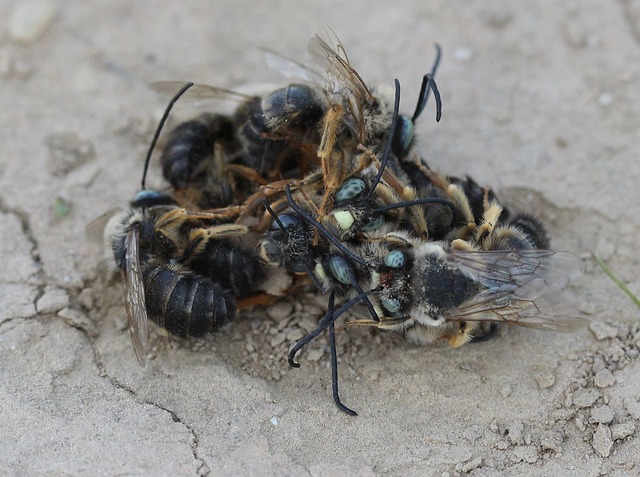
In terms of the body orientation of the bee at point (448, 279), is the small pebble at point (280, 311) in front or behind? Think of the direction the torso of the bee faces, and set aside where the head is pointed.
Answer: in front

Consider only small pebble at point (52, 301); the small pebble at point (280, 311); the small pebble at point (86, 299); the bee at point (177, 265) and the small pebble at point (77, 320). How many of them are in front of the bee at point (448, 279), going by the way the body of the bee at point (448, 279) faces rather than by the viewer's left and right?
5

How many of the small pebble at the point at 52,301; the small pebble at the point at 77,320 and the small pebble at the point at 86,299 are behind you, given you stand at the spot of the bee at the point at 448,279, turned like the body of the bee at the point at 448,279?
0

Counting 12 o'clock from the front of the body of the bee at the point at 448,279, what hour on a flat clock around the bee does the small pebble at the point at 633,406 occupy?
The small pebble is roughly at 6 o'clock from the bee.

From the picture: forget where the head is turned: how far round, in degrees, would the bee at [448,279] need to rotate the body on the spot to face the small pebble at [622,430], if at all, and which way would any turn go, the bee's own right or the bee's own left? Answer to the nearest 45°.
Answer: approximately 180°

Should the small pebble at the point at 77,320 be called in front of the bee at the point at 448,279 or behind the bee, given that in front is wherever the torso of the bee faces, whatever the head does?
in front

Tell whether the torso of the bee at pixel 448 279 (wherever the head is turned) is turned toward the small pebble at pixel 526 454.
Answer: no

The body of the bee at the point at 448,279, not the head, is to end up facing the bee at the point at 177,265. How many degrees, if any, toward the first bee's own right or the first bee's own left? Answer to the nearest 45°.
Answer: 0° — it already faces it

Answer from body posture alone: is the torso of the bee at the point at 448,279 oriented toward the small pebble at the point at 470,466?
no

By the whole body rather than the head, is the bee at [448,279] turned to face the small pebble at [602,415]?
no

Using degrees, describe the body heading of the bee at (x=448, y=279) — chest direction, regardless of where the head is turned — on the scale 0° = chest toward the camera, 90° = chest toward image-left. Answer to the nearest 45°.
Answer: approximately 90°

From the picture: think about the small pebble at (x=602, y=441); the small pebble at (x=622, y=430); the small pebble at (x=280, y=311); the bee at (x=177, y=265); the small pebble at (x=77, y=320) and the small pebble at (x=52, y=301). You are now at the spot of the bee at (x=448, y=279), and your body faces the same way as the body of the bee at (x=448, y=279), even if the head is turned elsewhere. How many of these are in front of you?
4

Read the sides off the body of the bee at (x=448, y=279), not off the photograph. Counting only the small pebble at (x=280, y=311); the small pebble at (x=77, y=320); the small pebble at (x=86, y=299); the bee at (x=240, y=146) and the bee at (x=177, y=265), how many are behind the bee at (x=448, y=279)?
0

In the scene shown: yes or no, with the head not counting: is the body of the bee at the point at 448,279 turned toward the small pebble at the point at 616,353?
no

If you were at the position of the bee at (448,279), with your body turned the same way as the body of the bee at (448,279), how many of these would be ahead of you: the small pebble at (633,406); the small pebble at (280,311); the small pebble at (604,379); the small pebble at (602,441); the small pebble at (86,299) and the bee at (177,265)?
3
